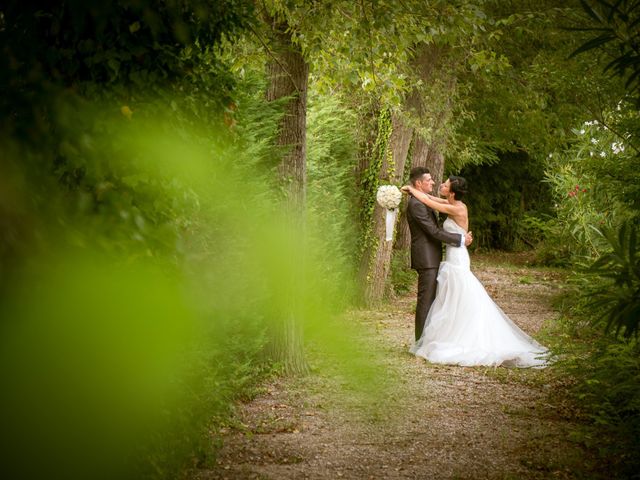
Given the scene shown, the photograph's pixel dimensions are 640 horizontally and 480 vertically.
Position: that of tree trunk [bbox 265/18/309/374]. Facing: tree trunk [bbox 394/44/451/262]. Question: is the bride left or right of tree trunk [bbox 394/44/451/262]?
right

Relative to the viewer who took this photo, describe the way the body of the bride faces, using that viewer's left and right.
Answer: facing to the left of the viewer

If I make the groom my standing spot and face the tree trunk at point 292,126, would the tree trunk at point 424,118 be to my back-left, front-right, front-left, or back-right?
back-right

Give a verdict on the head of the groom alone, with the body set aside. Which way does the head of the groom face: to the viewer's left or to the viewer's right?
to the viewer's right

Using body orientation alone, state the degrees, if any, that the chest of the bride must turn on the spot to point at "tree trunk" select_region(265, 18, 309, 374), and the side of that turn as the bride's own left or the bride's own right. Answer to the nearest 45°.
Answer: approximately 45° to the bride's own left

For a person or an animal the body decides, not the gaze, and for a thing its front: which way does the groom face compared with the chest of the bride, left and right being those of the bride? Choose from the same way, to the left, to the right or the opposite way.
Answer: the opposite way

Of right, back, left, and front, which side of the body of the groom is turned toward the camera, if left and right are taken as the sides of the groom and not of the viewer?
right

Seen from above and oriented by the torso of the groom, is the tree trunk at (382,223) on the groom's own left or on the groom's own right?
on the groom's own left
